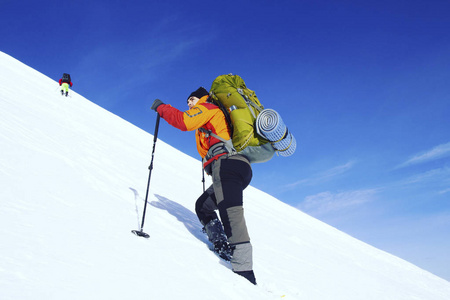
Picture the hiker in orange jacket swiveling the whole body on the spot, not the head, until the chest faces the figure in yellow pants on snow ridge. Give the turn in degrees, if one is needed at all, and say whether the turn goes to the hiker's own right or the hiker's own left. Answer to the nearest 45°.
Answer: approximately 45° to the hiker's own right

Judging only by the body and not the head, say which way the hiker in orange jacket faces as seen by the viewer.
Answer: to the viewer's left
